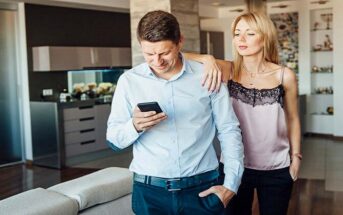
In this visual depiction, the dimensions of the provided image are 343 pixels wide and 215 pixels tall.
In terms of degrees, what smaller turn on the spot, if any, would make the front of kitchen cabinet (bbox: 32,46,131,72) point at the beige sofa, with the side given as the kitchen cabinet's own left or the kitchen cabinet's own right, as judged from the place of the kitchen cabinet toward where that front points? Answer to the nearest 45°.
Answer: approximately 45° to the kitchen cabinet's own right

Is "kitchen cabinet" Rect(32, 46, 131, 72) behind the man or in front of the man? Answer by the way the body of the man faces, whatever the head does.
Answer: behind
